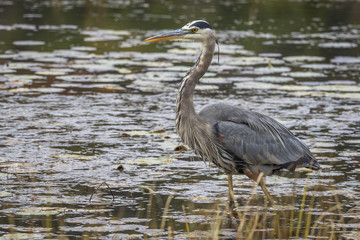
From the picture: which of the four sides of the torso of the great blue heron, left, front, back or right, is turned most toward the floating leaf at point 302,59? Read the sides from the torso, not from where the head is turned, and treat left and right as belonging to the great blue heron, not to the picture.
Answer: right

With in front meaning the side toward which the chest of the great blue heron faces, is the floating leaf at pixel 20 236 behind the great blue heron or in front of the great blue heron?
in front

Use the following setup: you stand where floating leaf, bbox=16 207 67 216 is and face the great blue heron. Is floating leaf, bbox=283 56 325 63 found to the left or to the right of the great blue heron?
left

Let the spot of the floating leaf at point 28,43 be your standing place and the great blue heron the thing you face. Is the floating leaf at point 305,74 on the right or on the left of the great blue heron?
left

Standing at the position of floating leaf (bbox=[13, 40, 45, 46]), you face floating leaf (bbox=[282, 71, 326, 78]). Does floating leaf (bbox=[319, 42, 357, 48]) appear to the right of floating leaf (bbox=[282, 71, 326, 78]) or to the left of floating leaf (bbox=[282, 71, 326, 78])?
left

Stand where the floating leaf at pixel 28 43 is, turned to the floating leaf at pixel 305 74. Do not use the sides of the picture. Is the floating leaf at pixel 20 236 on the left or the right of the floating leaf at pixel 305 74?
right

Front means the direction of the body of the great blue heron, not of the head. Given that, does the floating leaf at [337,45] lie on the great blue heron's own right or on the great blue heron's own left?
on the great blue heron's own right

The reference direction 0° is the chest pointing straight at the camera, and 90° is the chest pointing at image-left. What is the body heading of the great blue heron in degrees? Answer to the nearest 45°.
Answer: approximately 90°

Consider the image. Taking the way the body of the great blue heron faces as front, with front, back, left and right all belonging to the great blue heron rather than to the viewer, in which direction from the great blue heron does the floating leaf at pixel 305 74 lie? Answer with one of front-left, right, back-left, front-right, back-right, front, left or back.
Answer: right

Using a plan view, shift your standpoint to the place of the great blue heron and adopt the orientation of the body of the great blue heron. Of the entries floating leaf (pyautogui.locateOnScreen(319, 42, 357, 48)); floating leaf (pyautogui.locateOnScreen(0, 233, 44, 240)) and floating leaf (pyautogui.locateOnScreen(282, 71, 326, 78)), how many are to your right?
2

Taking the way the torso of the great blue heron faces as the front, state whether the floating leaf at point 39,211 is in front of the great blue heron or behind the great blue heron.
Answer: in front

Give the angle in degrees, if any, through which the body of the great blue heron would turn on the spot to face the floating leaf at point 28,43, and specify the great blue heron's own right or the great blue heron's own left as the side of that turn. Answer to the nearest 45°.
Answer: approximately 45° to the great blue heron's own right
